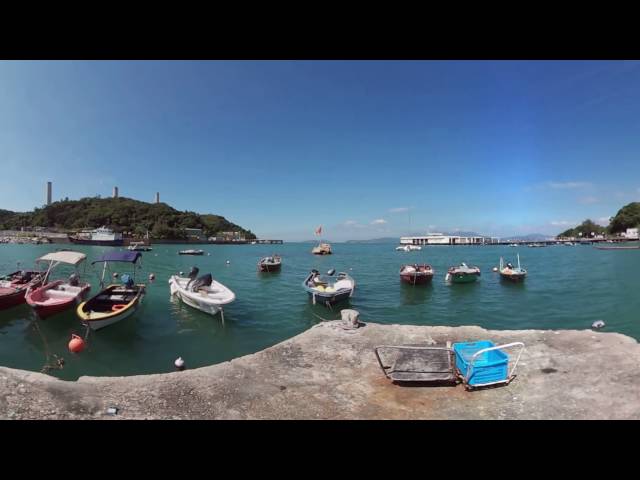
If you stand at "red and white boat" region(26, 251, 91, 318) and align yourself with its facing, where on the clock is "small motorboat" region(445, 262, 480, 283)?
The small motorboat is roughly at 8 o'clock from the red and white boat.

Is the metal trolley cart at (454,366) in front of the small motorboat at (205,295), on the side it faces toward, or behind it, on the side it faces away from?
in front

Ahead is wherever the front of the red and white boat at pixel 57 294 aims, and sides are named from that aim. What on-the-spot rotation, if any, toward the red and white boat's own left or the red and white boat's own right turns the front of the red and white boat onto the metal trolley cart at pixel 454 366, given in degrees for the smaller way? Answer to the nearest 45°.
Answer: approximately 90° to the red and white boat's own left

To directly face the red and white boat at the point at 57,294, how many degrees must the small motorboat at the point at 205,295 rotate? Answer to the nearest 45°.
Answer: approximately 135° to its right

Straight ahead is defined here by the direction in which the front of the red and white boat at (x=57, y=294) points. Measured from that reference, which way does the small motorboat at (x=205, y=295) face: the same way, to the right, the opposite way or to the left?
to the left

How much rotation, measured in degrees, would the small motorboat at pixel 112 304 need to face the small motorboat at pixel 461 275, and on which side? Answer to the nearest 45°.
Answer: approximately 135° to its left

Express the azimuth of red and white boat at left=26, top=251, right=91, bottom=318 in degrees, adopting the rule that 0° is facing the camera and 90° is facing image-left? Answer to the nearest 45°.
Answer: approximately 45°

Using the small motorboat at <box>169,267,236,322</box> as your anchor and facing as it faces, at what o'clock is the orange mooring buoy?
The orange mooring buoy is roughly at 3 o'clock from the small motorboat.

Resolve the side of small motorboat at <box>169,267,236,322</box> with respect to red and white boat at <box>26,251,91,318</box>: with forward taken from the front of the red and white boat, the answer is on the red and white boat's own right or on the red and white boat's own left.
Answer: on the red and white boat's own left

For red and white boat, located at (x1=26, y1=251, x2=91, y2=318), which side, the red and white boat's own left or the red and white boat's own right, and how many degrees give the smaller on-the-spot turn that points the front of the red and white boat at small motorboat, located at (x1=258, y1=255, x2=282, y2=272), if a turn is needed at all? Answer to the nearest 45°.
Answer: approximately 180°

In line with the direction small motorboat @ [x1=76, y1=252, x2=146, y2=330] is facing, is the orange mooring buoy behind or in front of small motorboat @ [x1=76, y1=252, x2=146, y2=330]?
in front

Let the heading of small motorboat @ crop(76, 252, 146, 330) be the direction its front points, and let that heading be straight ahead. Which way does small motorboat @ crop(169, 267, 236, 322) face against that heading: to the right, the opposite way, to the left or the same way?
to the left
